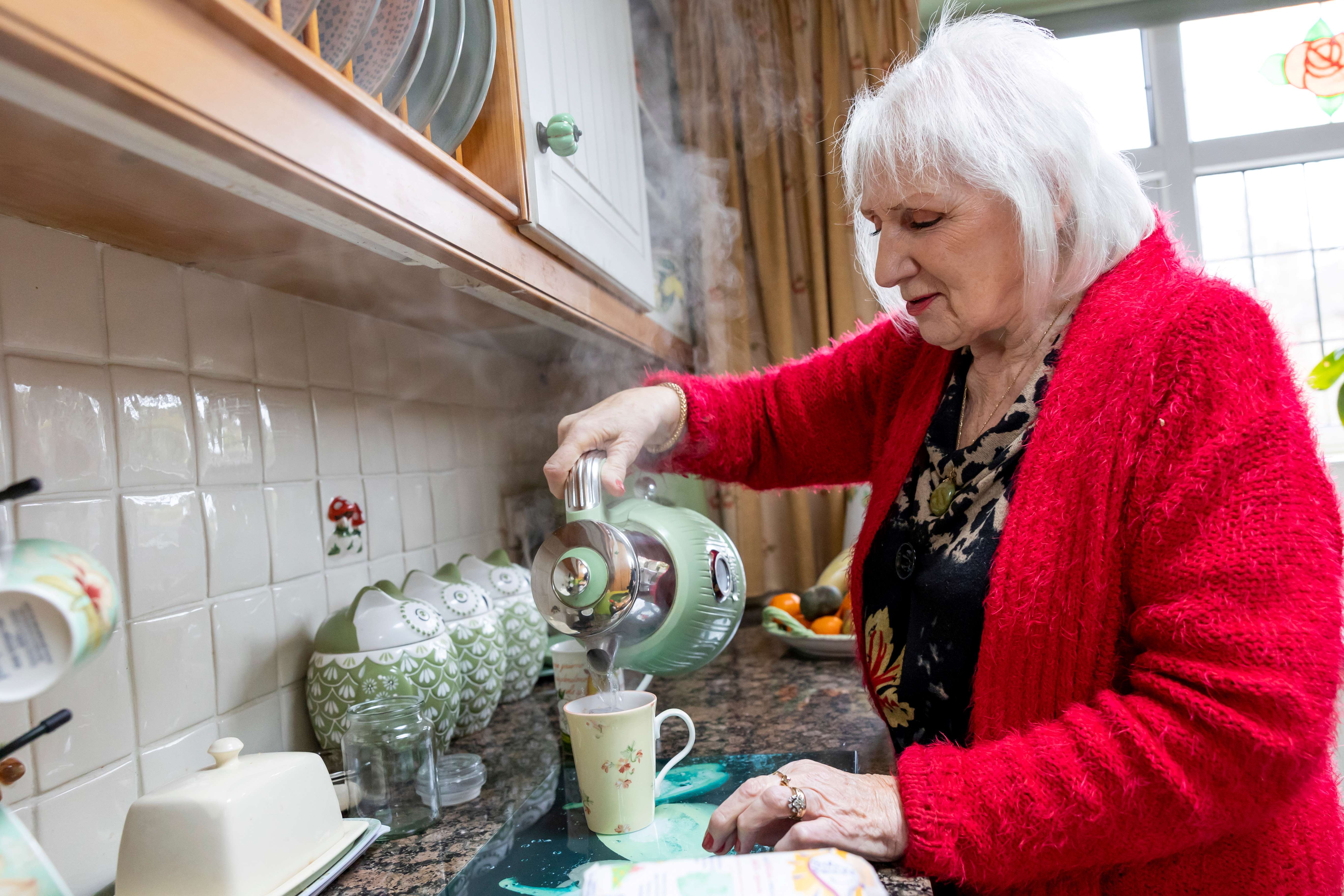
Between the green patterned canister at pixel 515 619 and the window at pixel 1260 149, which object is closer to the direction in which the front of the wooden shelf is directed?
the window

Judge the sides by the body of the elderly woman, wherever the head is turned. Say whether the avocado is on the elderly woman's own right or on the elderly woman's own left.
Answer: on the elderly woman's own right

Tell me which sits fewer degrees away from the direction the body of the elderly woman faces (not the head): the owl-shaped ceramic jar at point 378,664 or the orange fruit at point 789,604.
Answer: the owl-shaped ceramic jar

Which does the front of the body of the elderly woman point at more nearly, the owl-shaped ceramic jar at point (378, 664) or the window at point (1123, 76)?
the owl-shaped ceramic jar

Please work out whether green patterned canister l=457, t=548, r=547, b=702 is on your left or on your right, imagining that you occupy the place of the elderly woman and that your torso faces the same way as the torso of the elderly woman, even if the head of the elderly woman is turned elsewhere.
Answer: on your right

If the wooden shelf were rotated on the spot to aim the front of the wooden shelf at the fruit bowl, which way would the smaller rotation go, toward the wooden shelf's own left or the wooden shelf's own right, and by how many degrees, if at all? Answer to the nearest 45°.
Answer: approximately 90° to the wooden shelf's own left

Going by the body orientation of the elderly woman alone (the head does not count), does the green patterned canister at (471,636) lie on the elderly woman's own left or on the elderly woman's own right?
on the elderly woman's own right

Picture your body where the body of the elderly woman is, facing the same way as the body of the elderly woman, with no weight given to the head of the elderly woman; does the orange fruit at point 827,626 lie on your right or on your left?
on your right

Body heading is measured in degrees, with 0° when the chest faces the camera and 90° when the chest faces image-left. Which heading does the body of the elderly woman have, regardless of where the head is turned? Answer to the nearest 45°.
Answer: approximately 45°

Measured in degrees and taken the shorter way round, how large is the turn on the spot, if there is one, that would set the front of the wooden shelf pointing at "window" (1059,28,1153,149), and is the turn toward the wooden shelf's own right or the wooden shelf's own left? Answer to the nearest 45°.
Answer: approximately 90° to the wooden shelf's own left

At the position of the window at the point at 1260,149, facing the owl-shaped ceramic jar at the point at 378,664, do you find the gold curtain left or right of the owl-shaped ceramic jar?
right
